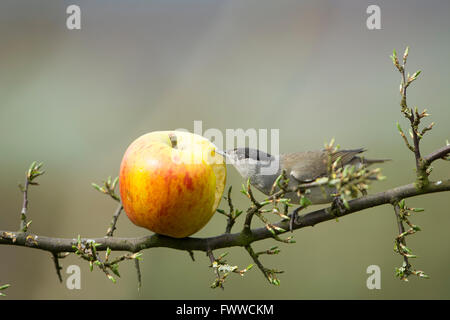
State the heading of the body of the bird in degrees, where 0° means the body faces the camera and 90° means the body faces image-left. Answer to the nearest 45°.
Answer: approximately 90°
